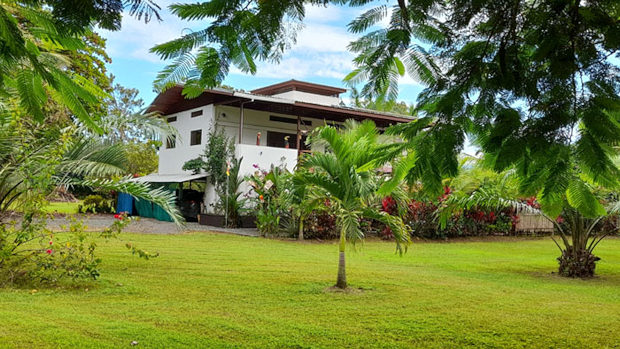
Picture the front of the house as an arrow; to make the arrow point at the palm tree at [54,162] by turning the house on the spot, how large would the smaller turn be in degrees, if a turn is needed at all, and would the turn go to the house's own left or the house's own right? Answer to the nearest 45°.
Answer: approximately 45° to the house's own right

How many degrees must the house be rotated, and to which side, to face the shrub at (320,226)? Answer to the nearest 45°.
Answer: approximately 45° to its right

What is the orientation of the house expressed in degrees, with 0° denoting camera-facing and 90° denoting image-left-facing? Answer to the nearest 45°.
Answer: approximately 315°

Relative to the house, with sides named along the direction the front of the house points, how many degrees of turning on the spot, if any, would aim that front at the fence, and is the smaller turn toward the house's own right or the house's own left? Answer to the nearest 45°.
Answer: approximately 45° to the house's own left

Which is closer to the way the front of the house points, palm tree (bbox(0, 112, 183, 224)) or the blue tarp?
the palm tree
